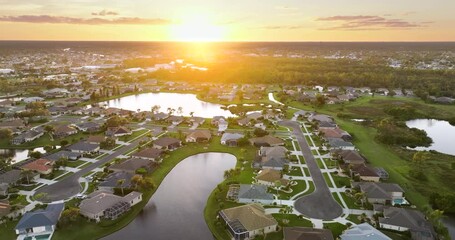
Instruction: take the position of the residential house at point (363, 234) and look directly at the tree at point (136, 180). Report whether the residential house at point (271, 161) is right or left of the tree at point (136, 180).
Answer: right

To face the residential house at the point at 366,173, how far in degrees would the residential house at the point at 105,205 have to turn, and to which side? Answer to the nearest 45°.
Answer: approximately 135° to its right

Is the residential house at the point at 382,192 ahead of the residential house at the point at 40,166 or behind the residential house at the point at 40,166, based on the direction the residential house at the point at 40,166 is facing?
ahead

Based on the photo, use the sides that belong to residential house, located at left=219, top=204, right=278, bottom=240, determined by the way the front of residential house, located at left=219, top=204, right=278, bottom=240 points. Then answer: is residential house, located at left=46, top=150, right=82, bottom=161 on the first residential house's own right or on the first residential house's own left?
on the first residential house's own left

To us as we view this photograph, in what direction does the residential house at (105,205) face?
facing away from the viewer and to the left of the viewer

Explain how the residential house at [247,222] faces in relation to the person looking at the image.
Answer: facing away from the viewer and to the right of the viewer

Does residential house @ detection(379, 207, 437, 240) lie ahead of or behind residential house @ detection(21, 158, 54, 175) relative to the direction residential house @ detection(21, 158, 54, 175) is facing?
ahead

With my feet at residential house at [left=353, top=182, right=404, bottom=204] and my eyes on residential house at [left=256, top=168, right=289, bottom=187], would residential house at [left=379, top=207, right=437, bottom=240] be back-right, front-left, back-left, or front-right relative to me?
back-left

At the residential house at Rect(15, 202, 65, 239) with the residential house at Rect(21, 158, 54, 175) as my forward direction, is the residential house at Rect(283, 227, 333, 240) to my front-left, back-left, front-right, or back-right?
back-right
